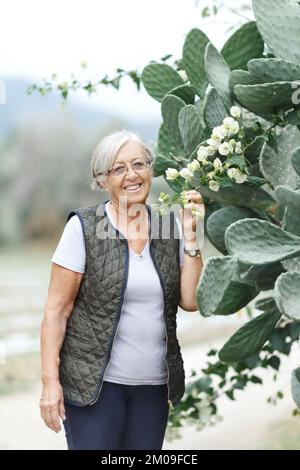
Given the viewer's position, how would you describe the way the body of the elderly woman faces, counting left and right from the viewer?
facing the viewer and to the right of the viewer
